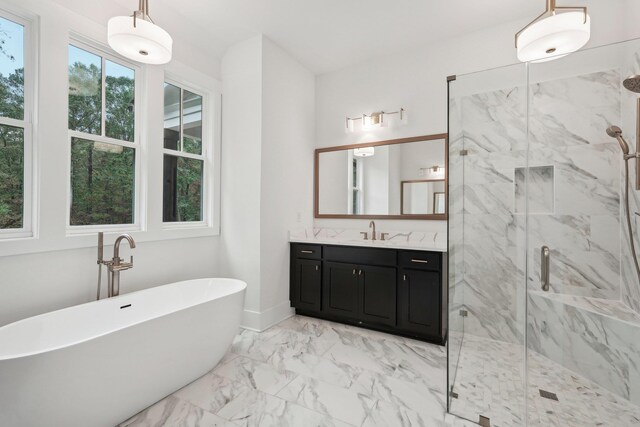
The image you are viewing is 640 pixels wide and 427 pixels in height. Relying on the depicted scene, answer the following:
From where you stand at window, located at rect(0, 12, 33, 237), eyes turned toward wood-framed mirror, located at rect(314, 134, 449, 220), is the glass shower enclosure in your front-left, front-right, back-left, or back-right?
front-right

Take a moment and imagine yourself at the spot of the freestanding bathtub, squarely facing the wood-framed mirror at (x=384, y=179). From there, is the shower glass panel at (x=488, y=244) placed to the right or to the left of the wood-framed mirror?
right

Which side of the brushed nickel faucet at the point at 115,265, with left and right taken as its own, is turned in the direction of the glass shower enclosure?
front

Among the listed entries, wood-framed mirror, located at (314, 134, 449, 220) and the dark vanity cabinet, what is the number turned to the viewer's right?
0

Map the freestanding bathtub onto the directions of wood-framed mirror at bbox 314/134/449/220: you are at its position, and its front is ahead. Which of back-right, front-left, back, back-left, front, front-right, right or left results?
front

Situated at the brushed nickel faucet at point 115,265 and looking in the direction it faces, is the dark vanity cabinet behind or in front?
in front

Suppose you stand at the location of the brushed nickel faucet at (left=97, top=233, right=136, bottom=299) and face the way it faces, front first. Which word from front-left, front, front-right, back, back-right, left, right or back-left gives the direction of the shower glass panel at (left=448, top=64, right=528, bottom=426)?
front

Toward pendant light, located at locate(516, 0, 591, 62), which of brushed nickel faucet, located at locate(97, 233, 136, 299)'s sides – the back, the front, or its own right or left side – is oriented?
front

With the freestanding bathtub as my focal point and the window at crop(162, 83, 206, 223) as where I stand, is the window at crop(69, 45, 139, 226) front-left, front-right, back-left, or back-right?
front-right

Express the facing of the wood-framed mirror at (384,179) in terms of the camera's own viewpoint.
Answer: facing the viewer and to the left of the viewer

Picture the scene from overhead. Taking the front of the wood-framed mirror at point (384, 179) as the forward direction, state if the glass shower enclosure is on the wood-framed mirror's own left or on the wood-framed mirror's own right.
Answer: on the wood-framed mirror's own left

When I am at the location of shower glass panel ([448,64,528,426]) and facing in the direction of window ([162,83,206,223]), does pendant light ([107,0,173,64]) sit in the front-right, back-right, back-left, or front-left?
front-left

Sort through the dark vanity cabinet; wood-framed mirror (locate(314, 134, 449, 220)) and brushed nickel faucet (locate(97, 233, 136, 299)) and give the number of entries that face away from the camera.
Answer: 0
